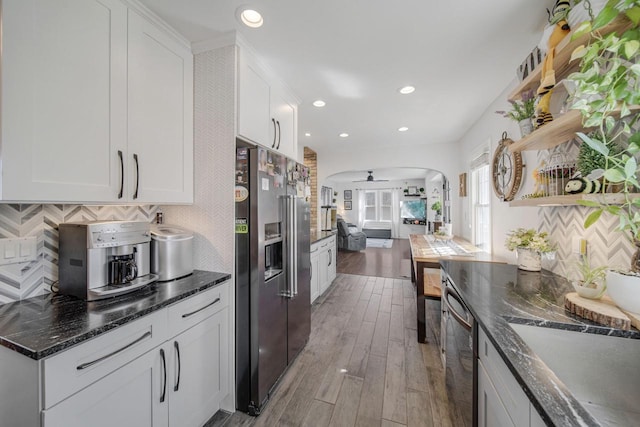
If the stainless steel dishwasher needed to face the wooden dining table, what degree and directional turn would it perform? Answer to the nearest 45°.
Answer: approximately 90° to its right

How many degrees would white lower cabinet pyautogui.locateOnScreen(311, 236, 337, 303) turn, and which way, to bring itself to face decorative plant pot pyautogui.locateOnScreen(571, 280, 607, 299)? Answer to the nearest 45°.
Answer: approximately 45° to its right

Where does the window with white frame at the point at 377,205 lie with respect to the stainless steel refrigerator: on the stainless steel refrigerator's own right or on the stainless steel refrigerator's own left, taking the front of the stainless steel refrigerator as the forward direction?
on the stainless steel refrigerator's own left

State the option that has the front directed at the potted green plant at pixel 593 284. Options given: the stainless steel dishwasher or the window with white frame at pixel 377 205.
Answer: the window with white frame

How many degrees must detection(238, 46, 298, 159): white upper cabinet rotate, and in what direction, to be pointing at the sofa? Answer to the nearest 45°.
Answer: approximately 90° to its left

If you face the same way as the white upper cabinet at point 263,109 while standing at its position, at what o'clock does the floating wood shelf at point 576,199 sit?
The floating wood shelf is roughly at 12 o'clock from the white upper cabinet.

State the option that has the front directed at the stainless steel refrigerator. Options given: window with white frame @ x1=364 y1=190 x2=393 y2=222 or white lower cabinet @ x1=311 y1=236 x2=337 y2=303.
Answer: the window with white frame

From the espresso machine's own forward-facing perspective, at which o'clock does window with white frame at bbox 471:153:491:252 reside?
The window with white frame is roughly at 11 o'clock from the espresso machine.

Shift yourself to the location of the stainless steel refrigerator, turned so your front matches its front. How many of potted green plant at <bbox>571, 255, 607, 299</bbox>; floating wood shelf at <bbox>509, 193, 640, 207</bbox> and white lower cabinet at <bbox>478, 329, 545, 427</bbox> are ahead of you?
3

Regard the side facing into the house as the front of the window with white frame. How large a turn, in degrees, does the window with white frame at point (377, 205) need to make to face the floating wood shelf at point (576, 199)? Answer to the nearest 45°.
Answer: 0° — it already faces it

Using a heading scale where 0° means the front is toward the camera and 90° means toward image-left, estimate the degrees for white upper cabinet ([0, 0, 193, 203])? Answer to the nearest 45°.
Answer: approximately 315°
